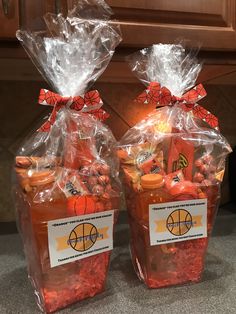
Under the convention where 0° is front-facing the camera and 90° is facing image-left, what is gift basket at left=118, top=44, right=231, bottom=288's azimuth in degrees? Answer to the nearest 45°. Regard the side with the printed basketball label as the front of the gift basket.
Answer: approximately 0°
